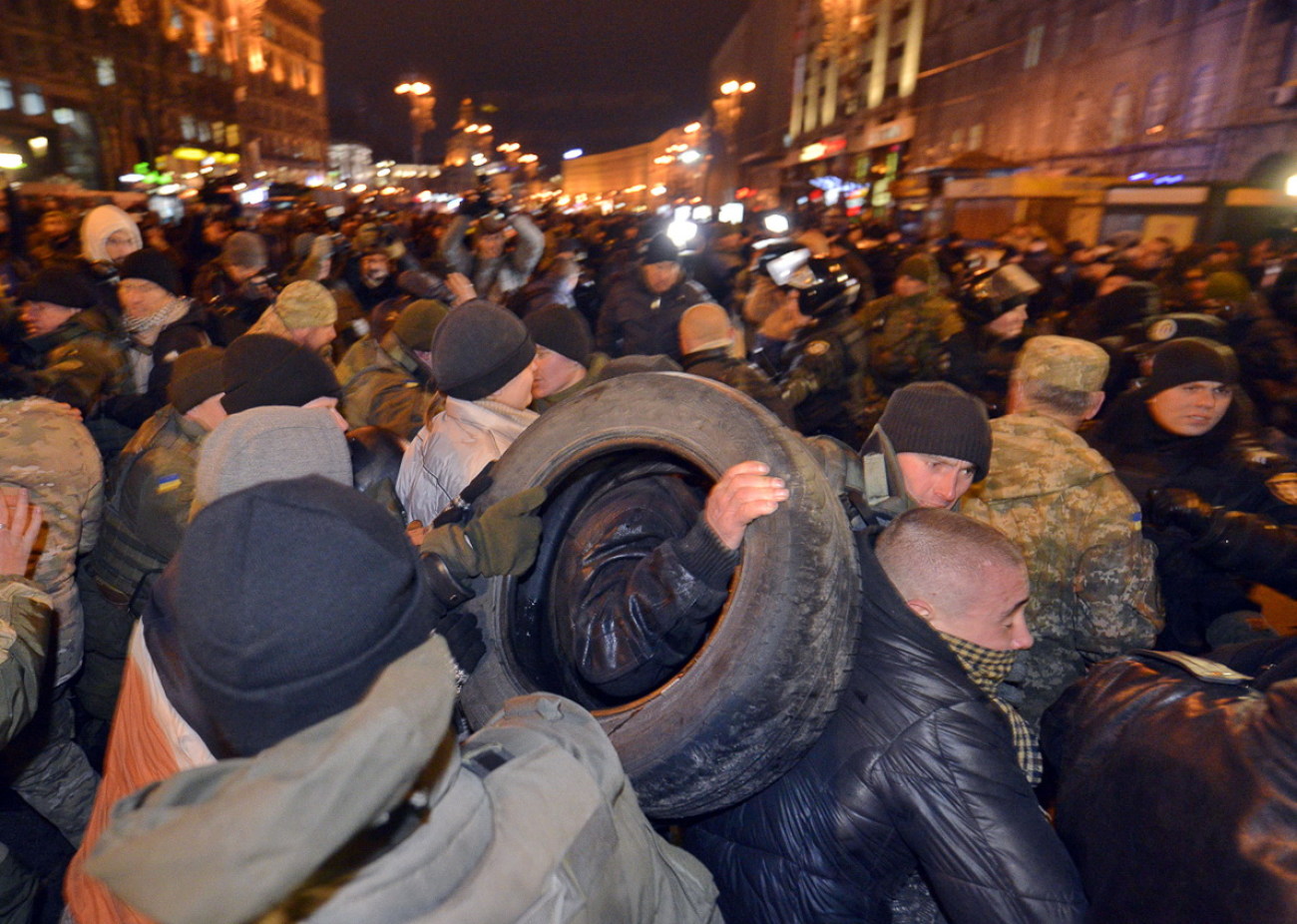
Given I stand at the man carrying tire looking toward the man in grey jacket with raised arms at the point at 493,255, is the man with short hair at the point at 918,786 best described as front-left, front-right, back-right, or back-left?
back-right

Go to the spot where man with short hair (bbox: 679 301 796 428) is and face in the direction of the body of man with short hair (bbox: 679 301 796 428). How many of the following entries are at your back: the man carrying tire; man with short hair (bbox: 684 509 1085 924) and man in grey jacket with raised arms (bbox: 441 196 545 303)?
2

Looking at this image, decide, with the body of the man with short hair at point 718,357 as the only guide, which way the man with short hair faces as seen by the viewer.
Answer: away from the camera

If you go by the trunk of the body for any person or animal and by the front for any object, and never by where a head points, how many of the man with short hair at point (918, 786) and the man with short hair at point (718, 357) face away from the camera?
1

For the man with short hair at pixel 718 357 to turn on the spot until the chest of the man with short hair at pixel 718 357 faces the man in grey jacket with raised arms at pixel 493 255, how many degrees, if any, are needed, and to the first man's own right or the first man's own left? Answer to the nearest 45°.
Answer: approximately 45° to the first man's own left

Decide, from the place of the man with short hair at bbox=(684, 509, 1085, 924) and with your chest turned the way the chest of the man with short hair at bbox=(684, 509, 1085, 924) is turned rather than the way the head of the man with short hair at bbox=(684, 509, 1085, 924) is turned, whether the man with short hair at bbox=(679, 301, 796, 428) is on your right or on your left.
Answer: on your left

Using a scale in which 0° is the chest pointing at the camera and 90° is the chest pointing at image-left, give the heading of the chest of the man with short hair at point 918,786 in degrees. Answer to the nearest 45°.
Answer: approximately 270°

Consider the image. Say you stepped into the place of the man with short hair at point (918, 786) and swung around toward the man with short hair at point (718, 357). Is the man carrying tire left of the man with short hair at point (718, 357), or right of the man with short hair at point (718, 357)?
left

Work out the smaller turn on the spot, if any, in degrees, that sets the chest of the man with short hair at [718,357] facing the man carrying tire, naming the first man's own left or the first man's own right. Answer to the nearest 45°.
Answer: approximately 180°

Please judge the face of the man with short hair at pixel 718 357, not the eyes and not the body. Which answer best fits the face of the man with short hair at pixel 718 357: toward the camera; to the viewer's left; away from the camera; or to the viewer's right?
away from the camera

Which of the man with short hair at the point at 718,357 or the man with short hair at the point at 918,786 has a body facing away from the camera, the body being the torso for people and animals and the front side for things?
the man with short hair at the point at 718,357

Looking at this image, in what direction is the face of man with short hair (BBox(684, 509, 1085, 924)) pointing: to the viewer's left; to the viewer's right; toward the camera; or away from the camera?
to the viewer's right

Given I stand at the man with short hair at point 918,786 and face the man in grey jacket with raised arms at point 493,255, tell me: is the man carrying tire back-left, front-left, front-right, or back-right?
front-left
